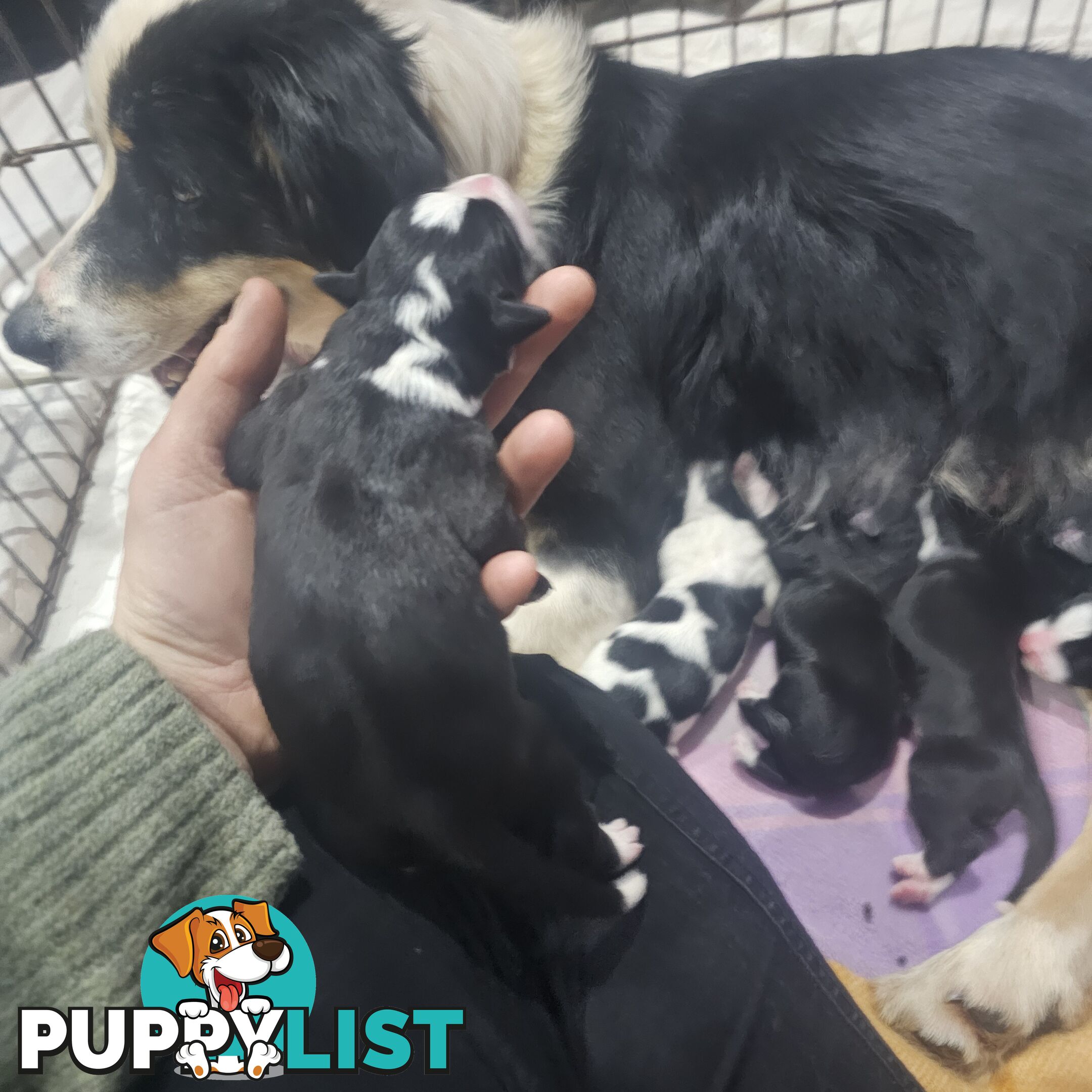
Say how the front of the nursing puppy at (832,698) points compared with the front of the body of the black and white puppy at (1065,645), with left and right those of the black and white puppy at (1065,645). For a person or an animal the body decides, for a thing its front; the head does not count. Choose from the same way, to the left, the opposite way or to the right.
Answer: to the right

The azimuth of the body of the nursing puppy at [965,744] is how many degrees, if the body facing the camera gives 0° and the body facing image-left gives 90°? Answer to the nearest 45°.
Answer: approximately 180°

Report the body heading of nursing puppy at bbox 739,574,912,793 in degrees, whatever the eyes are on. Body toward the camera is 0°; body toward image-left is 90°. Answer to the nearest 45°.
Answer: approximately 180°

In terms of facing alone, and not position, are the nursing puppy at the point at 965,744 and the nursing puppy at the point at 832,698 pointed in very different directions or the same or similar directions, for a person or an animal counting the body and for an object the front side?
same or similar directions

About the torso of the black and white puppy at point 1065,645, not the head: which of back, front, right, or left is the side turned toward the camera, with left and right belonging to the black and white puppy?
left

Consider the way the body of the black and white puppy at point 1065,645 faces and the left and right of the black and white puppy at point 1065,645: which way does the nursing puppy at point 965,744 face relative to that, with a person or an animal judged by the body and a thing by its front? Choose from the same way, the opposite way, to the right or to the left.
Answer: to the right

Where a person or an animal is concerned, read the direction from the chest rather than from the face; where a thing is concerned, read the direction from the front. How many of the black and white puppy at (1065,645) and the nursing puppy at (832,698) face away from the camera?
1
